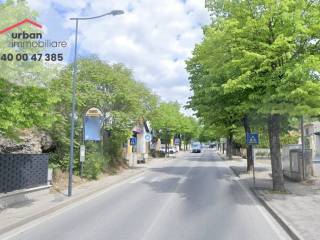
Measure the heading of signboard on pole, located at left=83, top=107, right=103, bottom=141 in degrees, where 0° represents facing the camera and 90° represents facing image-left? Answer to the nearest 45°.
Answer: approximately 0°

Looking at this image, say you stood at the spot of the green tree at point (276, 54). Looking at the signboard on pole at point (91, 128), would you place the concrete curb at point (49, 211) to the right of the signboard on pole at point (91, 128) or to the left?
left

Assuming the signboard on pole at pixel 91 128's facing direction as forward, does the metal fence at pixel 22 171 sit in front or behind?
in front

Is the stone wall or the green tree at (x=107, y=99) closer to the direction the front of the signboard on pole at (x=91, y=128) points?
the stone wall

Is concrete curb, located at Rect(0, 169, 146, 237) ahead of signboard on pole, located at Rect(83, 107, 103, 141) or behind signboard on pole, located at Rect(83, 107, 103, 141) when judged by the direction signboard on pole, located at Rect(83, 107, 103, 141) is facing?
ahead

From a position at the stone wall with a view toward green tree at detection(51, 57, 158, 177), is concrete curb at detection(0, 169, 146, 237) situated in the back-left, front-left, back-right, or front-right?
back-right

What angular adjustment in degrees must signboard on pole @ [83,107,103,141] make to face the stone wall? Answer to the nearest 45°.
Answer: approximately 45° to its right

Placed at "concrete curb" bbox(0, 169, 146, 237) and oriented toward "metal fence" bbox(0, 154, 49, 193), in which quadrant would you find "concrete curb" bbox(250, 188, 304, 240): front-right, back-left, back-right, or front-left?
back-right

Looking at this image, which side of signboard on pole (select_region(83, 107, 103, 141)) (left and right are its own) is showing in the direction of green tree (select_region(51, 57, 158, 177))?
back
